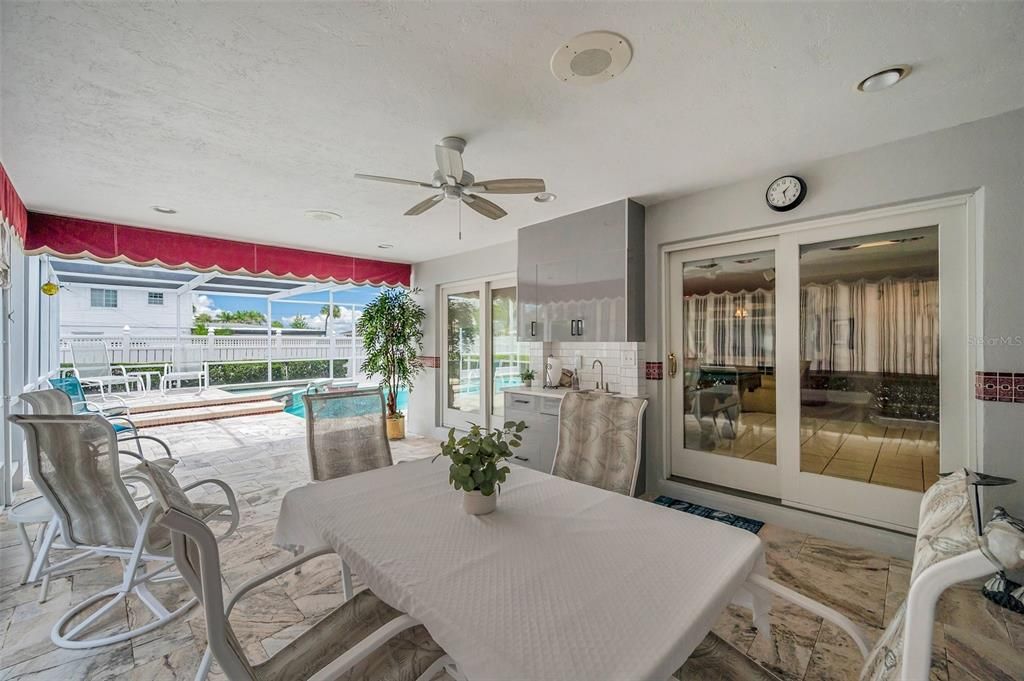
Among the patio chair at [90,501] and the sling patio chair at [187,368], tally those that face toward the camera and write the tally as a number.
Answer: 1

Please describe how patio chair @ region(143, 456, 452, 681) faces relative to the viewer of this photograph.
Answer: facing away from the viewer and to the right of the viewer

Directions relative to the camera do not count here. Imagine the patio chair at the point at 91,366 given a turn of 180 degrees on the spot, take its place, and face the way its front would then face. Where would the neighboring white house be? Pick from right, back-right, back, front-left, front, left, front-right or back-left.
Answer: front-right

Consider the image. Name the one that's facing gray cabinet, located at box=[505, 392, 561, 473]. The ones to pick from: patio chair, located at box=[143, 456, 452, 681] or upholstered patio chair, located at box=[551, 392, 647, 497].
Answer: the patio chair

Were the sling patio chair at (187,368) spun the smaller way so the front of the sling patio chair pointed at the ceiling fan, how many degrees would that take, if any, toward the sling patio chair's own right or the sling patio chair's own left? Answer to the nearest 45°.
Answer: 0° — it already faces it

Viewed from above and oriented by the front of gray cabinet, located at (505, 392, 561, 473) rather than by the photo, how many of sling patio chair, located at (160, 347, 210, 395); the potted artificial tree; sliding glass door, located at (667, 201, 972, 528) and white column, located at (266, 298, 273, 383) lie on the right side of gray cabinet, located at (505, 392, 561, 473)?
3

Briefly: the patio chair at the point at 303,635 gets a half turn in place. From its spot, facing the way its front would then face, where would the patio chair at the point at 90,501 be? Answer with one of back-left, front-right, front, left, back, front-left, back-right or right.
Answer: right

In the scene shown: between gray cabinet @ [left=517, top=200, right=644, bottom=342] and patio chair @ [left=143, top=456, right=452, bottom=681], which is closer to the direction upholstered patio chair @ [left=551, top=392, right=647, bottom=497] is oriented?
the patio chair

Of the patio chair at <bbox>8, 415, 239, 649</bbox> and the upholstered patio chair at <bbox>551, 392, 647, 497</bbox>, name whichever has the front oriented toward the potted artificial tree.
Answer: the patio chair
